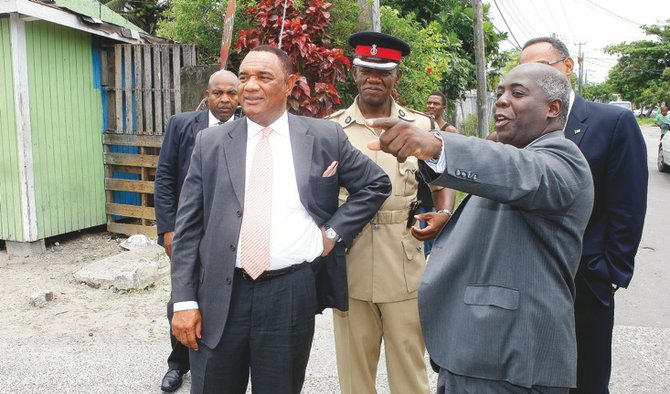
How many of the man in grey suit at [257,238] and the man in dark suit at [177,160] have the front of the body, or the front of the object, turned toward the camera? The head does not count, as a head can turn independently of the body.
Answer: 2

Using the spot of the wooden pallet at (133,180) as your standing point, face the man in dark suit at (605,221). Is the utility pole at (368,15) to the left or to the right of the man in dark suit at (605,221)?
left

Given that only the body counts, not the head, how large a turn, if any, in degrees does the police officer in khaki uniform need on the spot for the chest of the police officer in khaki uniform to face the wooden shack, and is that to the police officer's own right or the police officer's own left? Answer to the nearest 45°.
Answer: approximately 135° to the police officer's own right

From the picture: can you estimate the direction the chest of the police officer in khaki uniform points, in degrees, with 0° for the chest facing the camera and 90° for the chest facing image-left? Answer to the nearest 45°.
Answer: approximately 0°

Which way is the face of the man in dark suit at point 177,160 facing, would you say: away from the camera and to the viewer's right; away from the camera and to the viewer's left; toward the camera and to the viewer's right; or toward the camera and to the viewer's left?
toward the camera and to the viewer's right

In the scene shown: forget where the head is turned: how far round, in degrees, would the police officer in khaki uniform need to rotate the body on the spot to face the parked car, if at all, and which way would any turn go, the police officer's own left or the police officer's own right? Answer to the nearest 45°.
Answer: approximately 135° to the police officer's own left

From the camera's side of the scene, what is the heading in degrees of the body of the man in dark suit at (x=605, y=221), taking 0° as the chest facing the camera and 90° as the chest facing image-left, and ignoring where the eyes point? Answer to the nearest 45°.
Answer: approximately 45°

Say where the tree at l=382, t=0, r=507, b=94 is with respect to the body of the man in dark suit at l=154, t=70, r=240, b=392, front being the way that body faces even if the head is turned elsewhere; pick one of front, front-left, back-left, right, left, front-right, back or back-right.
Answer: back-left

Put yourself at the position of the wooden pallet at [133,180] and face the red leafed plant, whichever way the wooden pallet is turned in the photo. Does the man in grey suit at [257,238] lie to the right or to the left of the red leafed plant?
right
